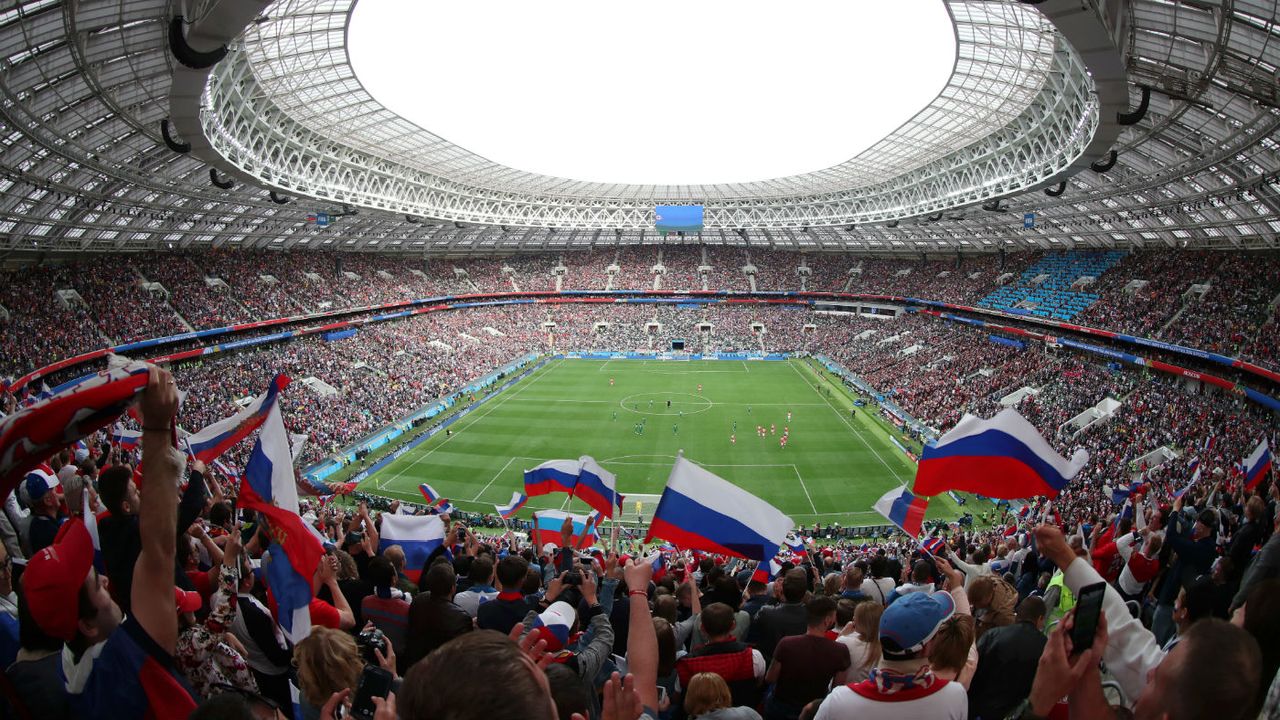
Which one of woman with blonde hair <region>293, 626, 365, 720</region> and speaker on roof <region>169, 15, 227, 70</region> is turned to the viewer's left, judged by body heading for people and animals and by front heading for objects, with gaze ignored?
the speaker on roof

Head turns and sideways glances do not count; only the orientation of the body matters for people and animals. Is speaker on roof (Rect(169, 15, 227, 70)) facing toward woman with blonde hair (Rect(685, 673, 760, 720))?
no

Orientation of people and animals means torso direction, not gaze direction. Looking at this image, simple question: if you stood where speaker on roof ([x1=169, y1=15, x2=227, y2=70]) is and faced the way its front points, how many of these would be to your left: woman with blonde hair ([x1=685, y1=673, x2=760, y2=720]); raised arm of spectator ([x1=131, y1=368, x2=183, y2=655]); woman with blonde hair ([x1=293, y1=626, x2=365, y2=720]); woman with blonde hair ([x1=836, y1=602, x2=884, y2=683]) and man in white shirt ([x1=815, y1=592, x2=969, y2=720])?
5

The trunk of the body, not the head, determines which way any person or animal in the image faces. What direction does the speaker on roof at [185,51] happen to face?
to the viewer's left

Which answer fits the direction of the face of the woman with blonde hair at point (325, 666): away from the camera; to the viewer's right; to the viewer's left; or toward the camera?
away from the camera

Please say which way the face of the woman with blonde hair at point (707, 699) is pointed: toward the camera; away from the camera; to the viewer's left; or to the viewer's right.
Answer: away from the camera

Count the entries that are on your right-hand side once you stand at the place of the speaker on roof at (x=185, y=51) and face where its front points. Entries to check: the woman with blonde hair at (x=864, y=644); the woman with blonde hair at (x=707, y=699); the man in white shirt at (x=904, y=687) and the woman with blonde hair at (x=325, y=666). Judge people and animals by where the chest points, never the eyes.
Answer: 0

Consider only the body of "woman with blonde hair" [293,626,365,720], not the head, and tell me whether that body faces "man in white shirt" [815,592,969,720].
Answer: no

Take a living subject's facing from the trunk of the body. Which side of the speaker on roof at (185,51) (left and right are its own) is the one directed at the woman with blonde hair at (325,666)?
left

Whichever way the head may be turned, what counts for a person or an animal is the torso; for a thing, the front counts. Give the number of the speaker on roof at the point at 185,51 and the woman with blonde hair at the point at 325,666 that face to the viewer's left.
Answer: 1

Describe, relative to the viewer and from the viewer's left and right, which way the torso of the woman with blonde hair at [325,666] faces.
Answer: facing away from the viewer and to the right of the viewer
